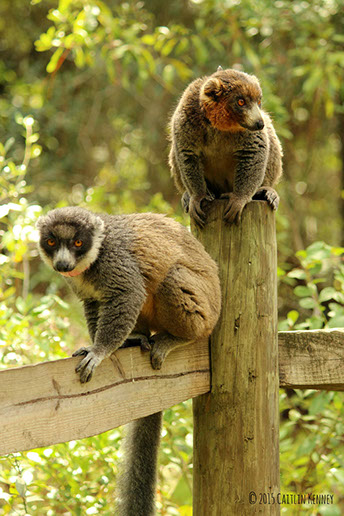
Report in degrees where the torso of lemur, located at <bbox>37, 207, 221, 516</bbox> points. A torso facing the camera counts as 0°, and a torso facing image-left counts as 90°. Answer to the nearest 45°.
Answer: approximately 45°

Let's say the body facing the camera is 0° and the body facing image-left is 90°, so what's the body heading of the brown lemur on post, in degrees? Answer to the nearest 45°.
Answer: approximately 0°
